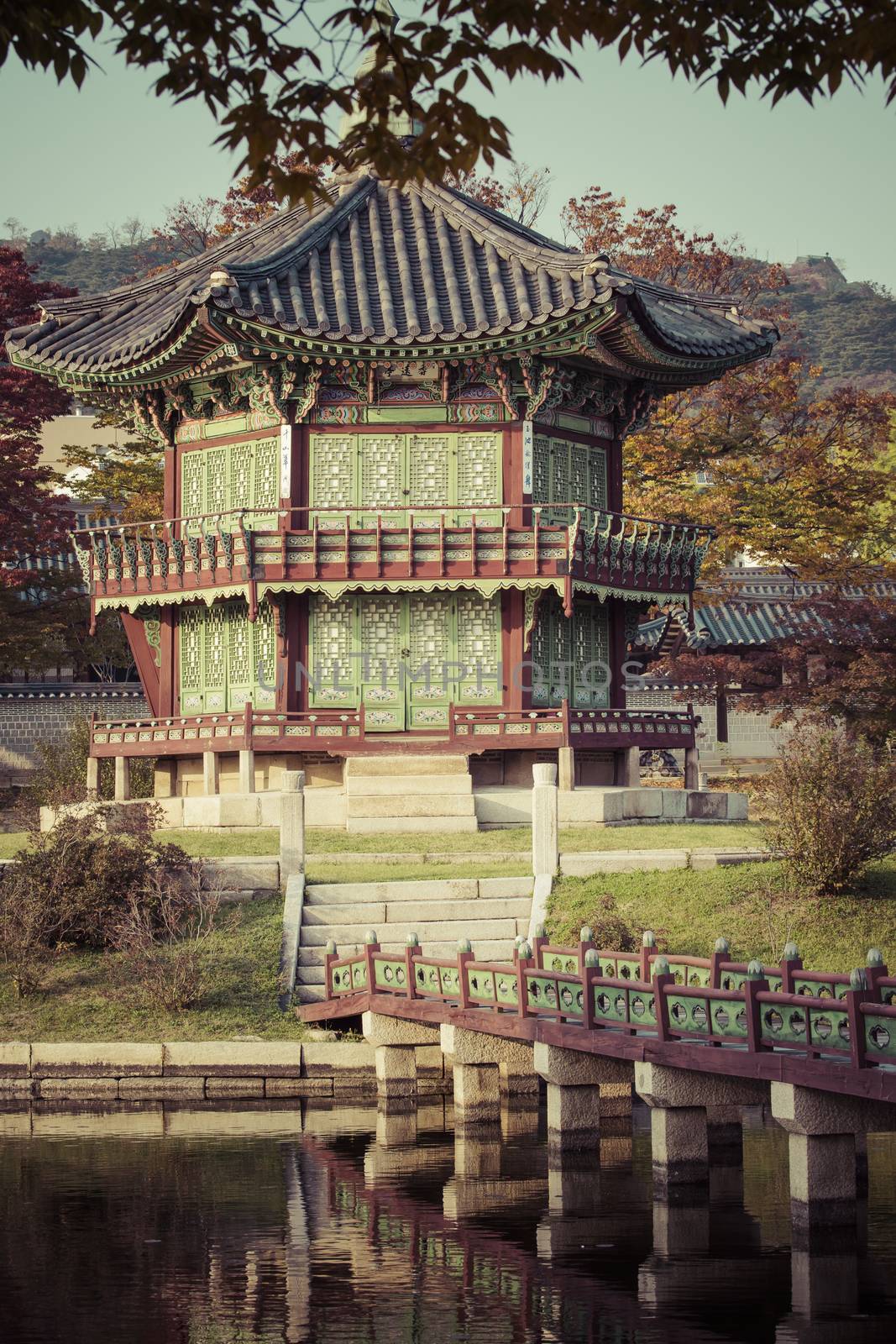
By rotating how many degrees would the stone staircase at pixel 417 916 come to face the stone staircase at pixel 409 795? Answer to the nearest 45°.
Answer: approximately 180°

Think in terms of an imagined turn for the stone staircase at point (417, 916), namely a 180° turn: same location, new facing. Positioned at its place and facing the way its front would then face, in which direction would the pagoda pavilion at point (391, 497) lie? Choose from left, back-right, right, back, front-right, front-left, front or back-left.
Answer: front

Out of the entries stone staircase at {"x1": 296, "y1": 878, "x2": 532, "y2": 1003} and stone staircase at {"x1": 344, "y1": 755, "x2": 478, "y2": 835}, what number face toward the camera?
2

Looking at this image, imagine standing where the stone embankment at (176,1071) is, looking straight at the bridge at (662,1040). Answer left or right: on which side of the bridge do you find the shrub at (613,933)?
left

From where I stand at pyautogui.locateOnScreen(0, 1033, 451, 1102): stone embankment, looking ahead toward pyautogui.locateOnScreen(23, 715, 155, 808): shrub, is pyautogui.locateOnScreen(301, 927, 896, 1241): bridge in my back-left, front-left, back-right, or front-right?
back-right

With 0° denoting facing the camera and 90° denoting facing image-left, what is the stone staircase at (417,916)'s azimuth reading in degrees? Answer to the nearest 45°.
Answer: approximately 0°

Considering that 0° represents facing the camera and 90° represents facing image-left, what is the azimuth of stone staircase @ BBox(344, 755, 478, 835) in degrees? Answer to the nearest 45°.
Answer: approximately 0°

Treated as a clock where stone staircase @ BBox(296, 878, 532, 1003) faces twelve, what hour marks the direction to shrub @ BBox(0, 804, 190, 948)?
The shrub is roughly at 3 o'clock from the stone staircase.

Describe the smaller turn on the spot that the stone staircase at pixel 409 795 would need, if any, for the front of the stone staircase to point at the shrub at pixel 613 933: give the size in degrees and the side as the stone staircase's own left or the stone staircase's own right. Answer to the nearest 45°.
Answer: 0° — it already faces it

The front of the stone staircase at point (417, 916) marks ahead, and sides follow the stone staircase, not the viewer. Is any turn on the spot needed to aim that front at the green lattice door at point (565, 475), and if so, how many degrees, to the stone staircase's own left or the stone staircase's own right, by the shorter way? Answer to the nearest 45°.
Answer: approximately 180°
